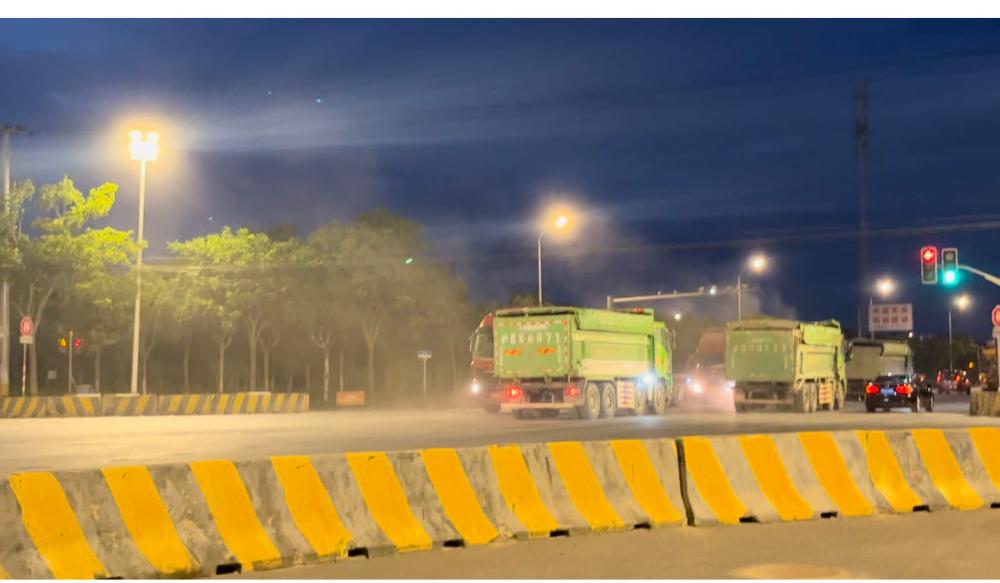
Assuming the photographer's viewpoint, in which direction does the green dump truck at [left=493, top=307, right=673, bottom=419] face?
facing away from the viewer and to the right of the viewer

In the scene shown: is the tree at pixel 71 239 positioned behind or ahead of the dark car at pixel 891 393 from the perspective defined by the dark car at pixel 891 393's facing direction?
behind

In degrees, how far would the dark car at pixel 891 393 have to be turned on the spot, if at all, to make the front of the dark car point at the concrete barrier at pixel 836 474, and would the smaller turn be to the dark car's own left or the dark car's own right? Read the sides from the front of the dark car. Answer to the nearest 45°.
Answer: approximately 135° to the dark car's own right

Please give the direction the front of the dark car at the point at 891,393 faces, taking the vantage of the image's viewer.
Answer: facing away from the viewer and to the right of the viewer

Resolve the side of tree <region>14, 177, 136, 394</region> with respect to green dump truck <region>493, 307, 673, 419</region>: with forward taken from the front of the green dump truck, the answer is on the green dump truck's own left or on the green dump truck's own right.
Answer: on the green dump truck's own left

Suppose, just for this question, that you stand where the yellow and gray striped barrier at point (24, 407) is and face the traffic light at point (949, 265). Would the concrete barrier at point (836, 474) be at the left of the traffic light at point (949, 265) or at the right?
right

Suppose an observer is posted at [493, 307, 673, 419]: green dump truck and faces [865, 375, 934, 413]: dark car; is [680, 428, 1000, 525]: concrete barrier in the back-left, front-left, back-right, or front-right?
back-right

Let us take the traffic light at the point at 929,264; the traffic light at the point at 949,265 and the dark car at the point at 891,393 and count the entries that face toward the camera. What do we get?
2

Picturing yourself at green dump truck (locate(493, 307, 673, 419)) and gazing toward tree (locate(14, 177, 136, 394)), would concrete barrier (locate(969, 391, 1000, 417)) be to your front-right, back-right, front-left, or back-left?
back-right

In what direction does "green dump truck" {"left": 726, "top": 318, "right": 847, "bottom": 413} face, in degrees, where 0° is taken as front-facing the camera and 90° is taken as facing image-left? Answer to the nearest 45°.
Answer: approximately 225°
